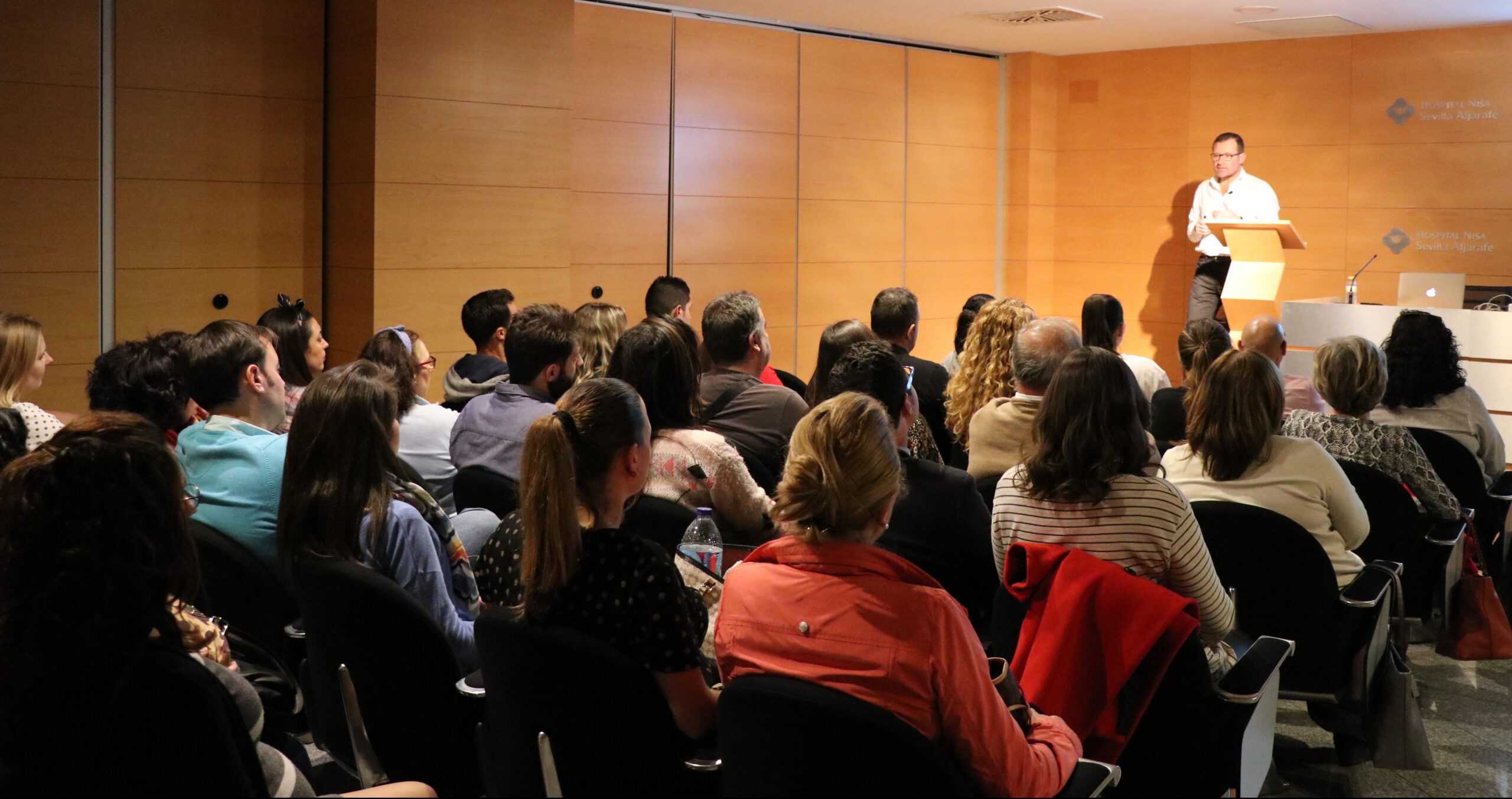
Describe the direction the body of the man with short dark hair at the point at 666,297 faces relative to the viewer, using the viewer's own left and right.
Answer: facing away from the viewer and to the right of the viewer

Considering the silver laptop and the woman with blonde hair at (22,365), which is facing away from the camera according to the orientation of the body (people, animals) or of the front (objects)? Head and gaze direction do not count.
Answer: the silver laptop

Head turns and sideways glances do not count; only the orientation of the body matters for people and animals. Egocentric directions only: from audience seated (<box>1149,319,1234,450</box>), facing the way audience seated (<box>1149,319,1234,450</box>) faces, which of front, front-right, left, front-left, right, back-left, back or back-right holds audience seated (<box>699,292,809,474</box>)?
back-left

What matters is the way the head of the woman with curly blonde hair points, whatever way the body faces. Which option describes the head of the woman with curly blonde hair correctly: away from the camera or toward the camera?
away from the camera

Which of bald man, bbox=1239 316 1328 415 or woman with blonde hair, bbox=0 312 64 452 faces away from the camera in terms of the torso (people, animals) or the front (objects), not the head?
the bald man

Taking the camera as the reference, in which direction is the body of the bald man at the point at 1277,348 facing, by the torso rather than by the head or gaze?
away from the camera

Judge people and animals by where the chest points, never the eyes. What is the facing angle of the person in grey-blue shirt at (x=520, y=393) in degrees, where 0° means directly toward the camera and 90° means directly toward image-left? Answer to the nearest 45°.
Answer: approximately 225°

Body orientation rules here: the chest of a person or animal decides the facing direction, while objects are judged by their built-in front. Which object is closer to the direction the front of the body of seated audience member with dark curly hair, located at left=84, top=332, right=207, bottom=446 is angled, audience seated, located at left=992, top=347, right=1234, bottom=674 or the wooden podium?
the wooden podium

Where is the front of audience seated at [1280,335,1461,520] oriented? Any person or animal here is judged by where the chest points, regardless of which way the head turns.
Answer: away from the camera

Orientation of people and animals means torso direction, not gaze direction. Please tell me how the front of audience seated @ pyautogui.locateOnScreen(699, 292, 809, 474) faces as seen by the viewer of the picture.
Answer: facing away from the viewer and to the right of the viewer
